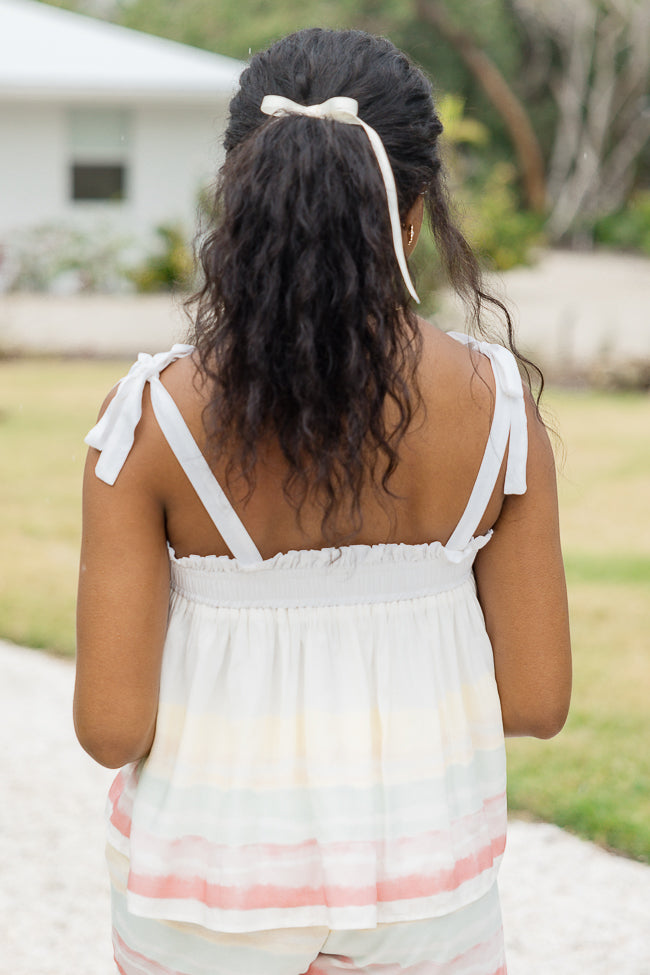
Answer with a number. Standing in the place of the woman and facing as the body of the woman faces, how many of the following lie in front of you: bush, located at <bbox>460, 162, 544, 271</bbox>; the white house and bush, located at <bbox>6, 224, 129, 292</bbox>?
3

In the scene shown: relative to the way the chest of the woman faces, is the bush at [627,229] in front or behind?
in front

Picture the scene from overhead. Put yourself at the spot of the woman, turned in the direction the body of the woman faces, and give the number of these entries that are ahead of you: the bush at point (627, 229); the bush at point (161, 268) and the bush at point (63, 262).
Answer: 3

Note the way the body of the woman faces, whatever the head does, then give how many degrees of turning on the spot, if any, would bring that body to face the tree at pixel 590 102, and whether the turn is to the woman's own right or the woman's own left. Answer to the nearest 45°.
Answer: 0° — they already face it

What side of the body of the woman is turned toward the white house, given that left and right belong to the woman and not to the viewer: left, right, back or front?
front

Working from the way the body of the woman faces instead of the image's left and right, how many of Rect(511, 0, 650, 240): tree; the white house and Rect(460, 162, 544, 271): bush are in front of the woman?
3

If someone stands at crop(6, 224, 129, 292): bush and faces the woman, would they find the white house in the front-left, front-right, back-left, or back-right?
back-left

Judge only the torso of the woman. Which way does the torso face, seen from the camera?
away from the camera

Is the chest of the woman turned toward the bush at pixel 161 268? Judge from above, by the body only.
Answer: yes
